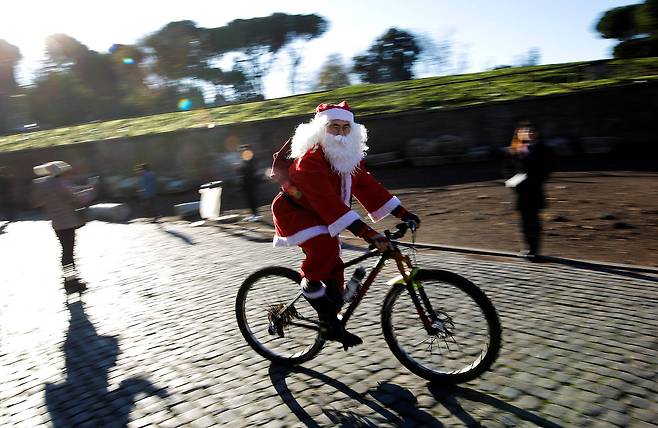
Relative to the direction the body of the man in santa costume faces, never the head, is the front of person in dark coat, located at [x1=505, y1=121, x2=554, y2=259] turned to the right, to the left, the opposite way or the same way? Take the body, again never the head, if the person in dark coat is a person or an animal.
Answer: to the right

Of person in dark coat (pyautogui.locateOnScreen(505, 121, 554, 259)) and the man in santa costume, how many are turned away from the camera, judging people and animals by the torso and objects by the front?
0

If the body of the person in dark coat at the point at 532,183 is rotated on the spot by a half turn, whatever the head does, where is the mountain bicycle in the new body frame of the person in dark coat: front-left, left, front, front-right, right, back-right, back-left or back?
back-right

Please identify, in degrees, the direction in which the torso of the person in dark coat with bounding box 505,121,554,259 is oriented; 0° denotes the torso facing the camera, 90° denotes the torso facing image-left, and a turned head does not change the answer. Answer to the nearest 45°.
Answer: approximately 45°

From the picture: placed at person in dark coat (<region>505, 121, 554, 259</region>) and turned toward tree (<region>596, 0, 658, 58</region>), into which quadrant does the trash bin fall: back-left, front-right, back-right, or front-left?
front-left

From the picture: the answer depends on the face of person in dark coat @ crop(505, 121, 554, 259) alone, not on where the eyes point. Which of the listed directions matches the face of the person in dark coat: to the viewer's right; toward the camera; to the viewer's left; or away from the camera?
toward the camera

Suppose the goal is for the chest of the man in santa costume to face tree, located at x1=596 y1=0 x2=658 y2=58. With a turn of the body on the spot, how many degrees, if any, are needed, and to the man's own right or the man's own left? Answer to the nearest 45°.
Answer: approximately 90° to the man's own left

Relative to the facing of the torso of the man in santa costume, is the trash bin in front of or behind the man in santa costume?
behind

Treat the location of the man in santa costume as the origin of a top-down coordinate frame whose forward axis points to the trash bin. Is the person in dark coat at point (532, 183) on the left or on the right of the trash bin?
right

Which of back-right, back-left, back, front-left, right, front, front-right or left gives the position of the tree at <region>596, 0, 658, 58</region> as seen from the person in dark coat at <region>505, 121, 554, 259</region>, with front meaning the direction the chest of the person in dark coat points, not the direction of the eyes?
back-right
